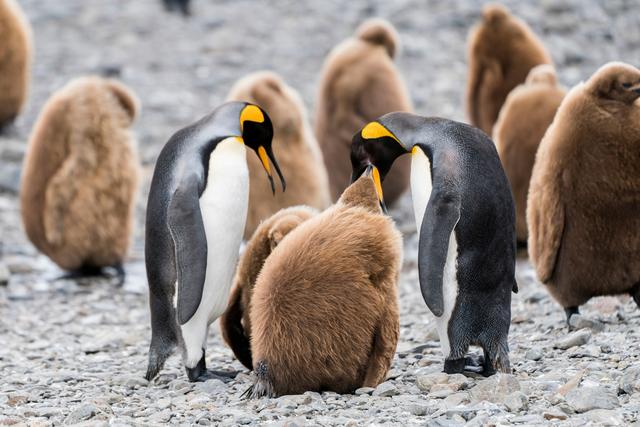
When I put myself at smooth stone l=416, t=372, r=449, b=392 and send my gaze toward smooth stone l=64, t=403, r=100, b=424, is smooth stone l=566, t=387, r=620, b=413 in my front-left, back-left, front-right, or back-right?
back-left

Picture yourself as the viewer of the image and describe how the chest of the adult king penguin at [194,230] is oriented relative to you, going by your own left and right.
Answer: facing to the right of the viewer

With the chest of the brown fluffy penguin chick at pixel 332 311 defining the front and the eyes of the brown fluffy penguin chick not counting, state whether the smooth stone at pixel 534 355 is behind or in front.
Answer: in front

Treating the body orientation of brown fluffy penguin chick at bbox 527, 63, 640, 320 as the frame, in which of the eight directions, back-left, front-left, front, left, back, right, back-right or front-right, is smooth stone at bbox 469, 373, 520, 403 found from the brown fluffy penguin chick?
front-right

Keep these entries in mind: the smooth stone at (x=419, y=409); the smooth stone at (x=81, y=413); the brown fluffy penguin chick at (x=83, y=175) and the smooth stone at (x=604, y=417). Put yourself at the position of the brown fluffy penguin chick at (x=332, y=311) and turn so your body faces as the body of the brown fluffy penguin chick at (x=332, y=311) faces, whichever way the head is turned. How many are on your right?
2

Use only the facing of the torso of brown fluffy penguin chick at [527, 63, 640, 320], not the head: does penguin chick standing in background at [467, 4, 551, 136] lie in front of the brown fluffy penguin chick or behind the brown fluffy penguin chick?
behind
